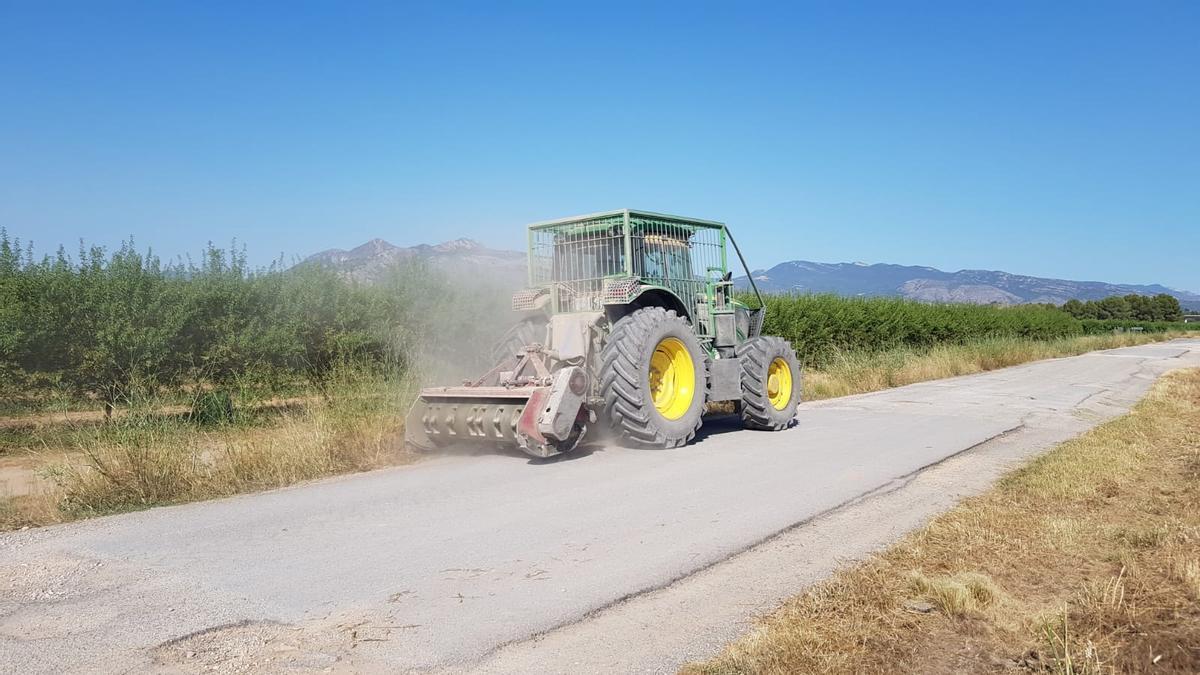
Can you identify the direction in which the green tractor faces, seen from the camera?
facing away from the viewer and to the right of the viewer
